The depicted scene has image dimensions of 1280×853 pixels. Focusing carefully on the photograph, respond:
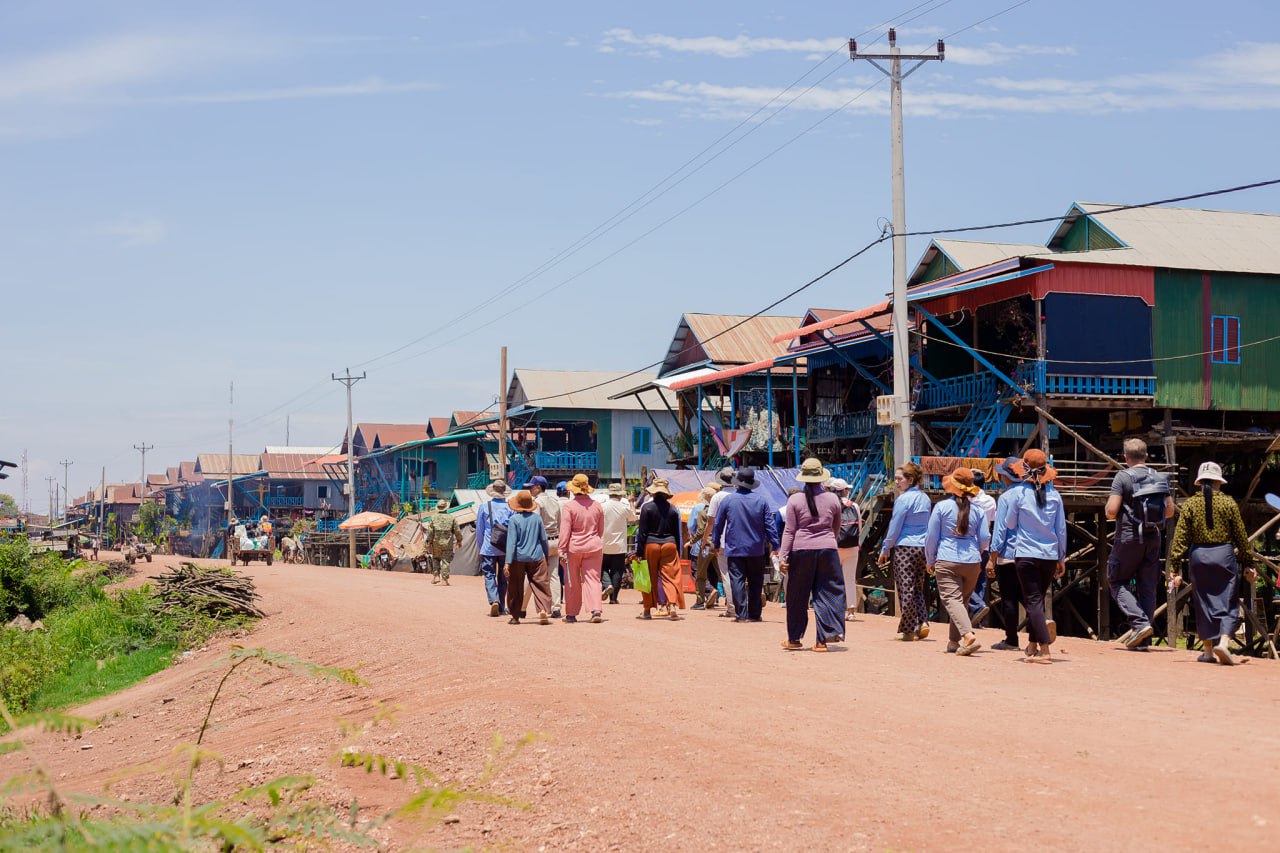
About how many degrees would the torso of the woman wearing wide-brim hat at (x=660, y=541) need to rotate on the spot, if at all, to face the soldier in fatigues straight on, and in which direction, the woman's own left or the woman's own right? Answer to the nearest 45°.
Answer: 0° — they already face them

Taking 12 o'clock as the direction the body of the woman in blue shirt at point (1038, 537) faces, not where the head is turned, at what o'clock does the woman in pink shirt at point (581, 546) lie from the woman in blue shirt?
The woman in pink shirt is roughly at 10 o'clock from the woman in blue shirt.

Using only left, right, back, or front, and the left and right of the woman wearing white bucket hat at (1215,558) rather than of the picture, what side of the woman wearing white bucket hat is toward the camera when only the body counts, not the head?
back

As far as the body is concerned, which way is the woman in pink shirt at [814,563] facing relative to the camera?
away from the camera

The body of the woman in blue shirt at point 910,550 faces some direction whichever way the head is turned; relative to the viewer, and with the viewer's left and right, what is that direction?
facing away from the viewer and to the left of the viewer

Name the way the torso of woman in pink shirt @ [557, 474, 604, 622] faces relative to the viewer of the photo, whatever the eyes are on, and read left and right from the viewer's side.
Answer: facing away from the viewer

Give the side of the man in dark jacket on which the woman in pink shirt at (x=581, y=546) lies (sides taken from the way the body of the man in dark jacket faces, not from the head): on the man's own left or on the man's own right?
on the man's own left

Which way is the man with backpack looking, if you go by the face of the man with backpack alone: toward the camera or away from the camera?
away from the camera

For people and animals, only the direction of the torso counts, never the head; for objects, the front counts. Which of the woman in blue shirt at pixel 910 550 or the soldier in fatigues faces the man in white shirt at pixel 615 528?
the woman in blue shirt

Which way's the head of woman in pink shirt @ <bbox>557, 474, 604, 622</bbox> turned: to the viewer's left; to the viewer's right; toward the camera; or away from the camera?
away from the camera

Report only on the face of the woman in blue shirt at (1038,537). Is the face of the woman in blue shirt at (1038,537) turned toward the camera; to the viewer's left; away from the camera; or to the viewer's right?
away from the camera

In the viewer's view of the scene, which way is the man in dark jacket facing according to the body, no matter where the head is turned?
away from the camera
